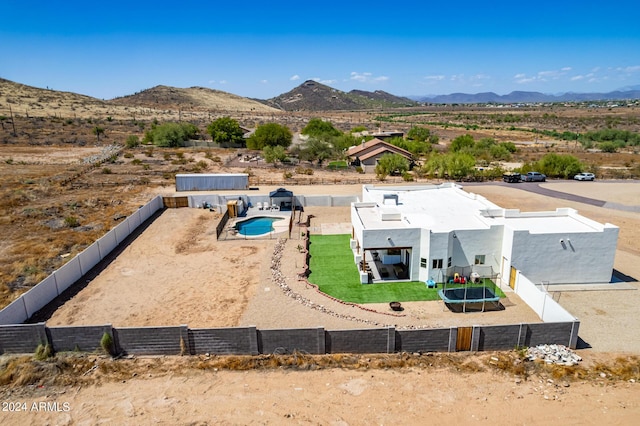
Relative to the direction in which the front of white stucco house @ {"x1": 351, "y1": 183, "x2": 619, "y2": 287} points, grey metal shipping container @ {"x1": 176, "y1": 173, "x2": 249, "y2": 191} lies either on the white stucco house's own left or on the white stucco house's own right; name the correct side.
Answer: on the white stucco house's own left

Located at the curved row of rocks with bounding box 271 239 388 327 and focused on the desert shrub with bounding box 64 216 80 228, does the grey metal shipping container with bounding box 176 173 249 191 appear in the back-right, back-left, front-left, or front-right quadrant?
front-right

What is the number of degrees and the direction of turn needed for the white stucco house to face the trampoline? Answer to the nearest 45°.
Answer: approximately 180°

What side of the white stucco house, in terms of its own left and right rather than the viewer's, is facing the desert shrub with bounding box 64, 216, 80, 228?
left

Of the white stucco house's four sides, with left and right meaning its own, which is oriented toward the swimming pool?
left

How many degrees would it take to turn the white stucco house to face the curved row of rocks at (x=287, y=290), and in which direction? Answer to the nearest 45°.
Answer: approximately 135° to its left

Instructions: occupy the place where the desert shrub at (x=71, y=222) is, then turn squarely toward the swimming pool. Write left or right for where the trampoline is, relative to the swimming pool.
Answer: right

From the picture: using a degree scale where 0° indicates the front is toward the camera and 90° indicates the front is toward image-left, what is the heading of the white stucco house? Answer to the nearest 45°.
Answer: approximately 180°

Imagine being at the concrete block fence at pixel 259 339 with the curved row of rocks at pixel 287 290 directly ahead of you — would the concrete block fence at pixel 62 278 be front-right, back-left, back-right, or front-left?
front-left

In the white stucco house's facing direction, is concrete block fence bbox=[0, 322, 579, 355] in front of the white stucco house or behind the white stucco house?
behind

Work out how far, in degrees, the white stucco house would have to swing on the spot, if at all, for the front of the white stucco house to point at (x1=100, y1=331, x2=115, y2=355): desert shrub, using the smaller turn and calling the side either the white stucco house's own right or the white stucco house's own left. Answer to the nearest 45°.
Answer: approximately 135° to the white stucco house's own left
